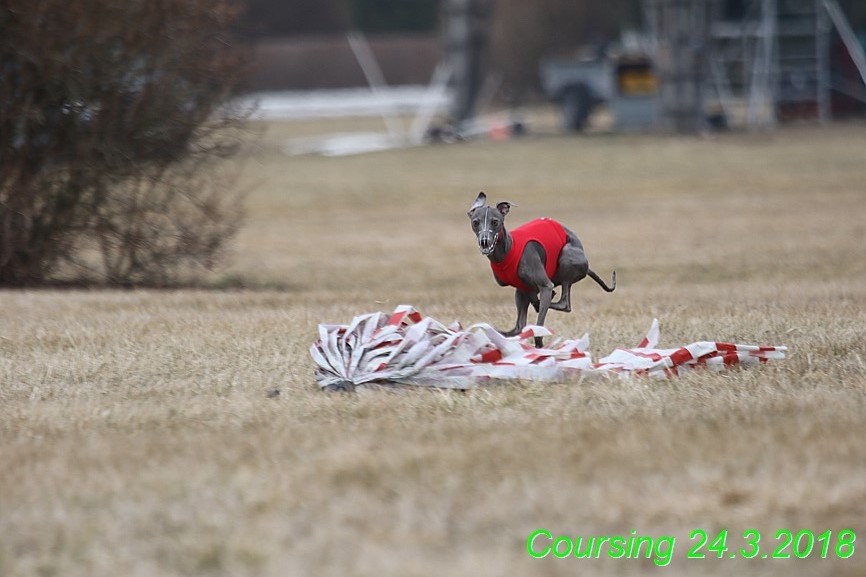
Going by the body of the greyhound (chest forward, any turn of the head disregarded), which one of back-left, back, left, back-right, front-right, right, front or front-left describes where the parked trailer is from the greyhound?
back-right

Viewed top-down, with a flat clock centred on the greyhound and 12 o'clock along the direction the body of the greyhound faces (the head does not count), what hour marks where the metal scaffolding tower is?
The metal scaffolding tower is roughly at 5 o'clock from the greyhound.

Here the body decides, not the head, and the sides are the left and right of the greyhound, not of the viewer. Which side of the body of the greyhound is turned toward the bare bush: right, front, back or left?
right

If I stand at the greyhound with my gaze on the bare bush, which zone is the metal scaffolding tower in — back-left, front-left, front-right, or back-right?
front-right

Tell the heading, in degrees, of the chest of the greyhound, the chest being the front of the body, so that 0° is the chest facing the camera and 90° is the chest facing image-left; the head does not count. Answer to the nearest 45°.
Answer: approximately 45°

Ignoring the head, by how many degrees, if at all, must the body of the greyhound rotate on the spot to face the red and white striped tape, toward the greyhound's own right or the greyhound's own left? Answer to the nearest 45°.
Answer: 0° — it already faces it

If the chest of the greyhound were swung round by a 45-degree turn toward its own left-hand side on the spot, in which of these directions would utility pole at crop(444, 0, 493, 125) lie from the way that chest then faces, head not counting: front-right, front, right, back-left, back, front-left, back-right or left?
back
